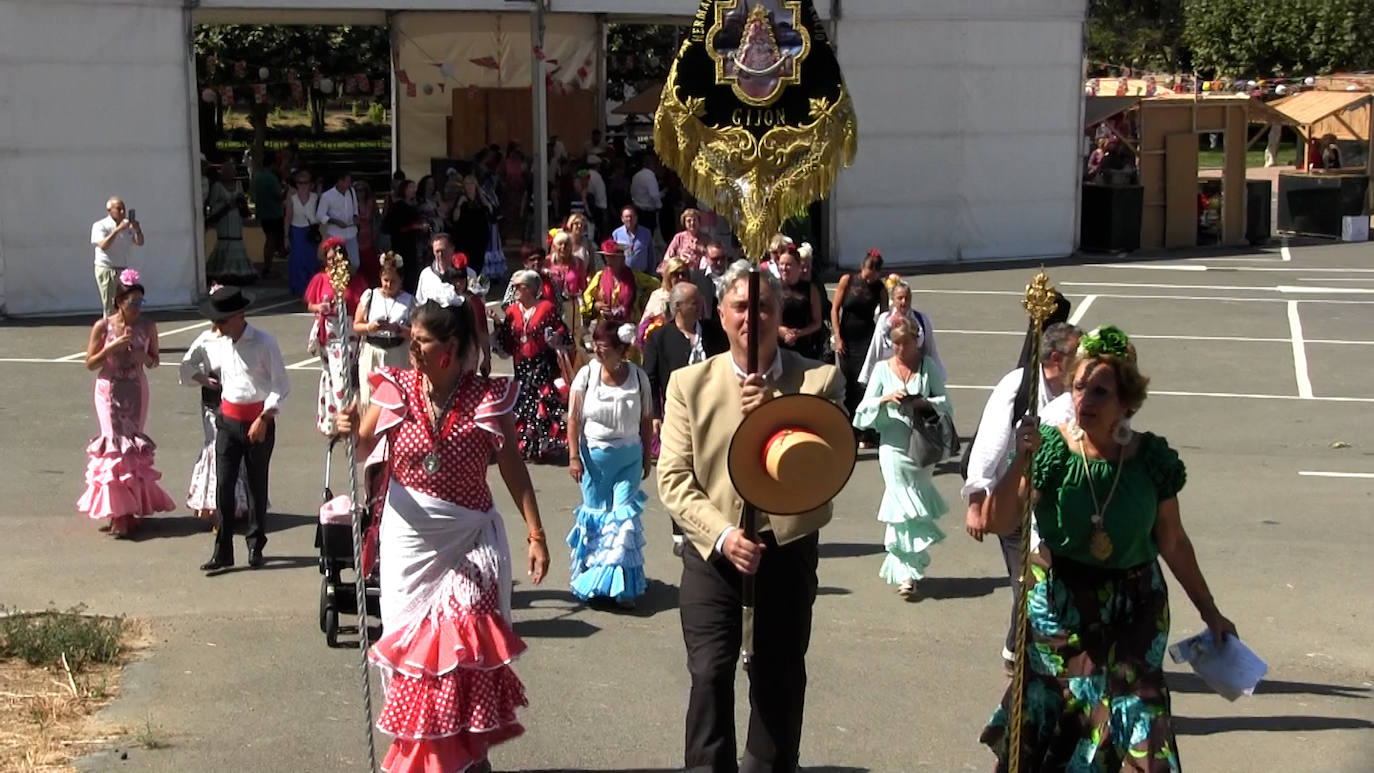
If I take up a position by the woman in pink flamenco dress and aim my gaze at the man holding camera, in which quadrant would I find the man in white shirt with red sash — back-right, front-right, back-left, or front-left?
back-right

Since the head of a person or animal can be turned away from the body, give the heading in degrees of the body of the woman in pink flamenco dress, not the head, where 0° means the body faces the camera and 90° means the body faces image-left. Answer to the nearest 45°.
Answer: approximately 0°

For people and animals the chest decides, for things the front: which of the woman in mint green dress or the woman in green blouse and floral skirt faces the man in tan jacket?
the woman in mint green dress

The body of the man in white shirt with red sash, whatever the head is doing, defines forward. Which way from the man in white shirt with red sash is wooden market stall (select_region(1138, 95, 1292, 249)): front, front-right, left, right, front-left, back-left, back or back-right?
back

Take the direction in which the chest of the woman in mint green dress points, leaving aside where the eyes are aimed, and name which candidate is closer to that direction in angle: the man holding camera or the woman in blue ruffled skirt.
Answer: the woman in blue ruffled skirt
